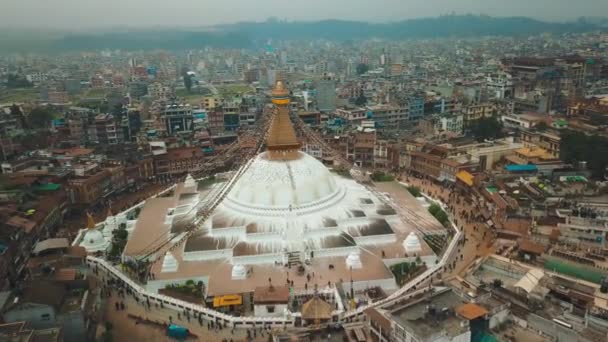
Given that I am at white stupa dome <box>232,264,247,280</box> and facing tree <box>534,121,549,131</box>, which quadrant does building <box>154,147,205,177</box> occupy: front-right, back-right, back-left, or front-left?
front-left

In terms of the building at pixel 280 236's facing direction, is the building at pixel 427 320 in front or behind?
in front

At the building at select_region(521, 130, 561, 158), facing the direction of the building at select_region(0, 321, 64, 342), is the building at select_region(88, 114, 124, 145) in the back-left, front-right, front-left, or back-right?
front-right

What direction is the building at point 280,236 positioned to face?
toward the camera

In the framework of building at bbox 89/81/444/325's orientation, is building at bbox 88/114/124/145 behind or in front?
behind

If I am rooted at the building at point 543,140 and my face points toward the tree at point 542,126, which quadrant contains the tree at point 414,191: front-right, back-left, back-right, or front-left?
back-left

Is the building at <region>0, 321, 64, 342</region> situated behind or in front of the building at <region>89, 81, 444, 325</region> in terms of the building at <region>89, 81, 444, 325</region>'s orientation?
in front

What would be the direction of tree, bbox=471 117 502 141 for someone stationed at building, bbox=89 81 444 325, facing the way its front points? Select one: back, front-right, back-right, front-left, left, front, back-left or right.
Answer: back-left

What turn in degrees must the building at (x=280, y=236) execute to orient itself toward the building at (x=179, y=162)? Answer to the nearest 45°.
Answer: approximately 135° to its right

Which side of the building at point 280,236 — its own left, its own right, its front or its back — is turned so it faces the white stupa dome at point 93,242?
right

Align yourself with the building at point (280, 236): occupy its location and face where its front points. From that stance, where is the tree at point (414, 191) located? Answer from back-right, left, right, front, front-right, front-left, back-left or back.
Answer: back-left
